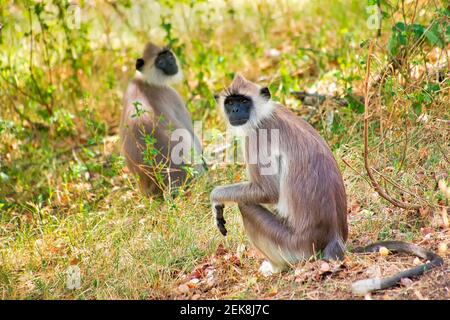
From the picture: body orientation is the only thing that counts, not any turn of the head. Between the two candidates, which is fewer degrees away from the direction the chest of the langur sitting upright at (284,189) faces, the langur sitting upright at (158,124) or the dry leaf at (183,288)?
the dry leaf

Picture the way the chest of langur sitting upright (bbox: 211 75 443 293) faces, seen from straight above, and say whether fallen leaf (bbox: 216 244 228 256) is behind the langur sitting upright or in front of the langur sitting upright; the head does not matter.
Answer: in front

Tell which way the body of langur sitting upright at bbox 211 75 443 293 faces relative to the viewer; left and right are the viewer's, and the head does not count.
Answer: facing to the left of the viewer

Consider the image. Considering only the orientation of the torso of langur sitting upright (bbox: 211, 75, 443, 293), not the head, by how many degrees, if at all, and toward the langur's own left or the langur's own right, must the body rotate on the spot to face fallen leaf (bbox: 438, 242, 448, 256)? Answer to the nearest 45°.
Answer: approximately 180°

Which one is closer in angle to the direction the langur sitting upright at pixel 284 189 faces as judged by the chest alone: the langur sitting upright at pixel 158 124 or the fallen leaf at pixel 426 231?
the langur sitting upright

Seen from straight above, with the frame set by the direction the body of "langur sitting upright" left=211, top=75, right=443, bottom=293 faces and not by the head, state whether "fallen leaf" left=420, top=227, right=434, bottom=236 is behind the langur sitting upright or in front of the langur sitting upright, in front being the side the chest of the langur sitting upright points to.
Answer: behind

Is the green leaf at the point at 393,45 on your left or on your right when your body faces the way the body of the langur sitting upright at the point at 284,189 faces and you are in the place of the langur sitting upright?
on your right

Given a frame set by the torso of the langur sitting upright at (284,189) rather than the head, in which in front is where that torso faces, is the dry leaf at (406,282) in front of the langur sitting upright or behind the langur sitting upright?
behind

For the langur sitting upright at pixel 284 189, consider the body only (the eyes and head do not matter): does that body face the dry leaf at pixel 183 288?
yes
